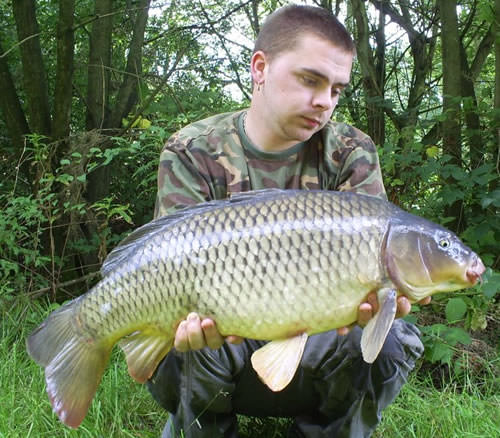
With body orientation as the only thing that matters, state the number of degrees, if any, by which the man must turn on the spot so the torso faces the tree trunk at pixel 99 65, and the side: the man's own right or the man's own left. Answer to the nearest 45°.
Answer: approximately 135° to the man's own right

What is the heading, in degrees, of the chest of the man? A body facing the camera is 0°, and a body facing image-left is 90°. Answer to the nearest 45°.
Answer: approximately 0°

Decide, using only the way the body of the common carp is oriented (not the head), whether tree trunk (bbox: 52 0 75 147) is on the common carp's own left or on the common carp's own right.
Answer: on the common carp's own left

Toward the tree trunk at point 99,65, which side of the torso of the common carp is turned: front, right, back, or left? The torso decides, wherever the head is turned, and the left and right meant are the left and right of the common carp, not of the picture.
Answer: left

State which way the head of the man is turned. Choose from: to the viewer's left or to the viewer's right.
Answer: to the viewer's right

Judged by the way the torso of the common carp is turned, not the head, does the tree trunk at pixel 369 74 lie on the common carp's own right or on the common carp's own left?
on the common carp's own left

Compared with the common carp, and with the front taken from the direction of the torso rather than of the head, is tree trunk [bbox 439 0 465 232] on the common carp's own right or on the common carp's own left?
on the common carp's own left

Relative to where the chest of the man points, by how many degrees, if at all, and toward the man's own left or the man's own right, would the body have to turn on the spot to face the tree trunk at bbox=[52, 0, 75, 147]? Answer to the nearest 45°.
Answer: approximately 135° to the man's own right

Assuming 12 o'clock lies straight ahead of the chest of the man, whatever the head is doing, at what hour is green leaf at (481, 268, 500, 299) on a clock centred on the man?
The green leaf is roughly at 8 o'clock from the man.

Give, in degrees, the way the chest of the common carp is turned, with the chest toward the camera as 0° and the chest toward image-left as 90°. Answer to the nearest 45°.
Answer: approximately 270°
